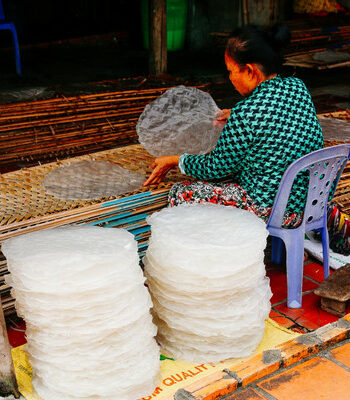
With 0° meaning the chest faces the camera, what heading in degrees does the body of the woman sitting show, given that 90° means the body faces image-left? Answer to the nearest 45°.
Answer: approximately 135°

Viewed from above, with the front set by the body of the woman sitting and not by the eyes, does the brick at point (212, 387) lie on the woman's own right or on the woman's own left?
on the woman's own left

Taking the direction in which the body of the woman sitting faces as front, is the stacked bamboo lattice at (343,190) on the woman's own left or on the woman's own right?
on the woman's own right

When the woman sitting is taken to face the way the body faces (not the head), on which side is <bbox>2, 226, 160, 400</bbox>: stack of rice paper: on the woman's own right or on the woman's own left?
on the woman's own left

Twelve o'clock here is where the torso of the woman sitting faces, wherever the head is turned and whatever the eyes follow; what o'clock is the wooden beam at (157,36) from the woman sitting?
The wooden beam is roughly at 1 o'clock from the woman sitting.

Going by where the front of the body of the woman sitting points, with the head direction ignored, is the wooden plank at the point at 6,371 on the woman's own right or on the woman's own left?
on the woman's own left

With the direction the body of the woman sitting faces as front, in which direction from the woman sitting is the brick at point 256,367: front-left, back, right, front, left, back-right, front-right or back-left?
back-left

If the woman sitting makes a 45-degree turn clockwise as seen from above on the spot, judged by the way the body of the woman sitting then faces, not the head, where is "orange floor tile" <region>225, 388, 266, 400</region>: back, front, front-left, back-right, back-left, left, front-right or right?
back
